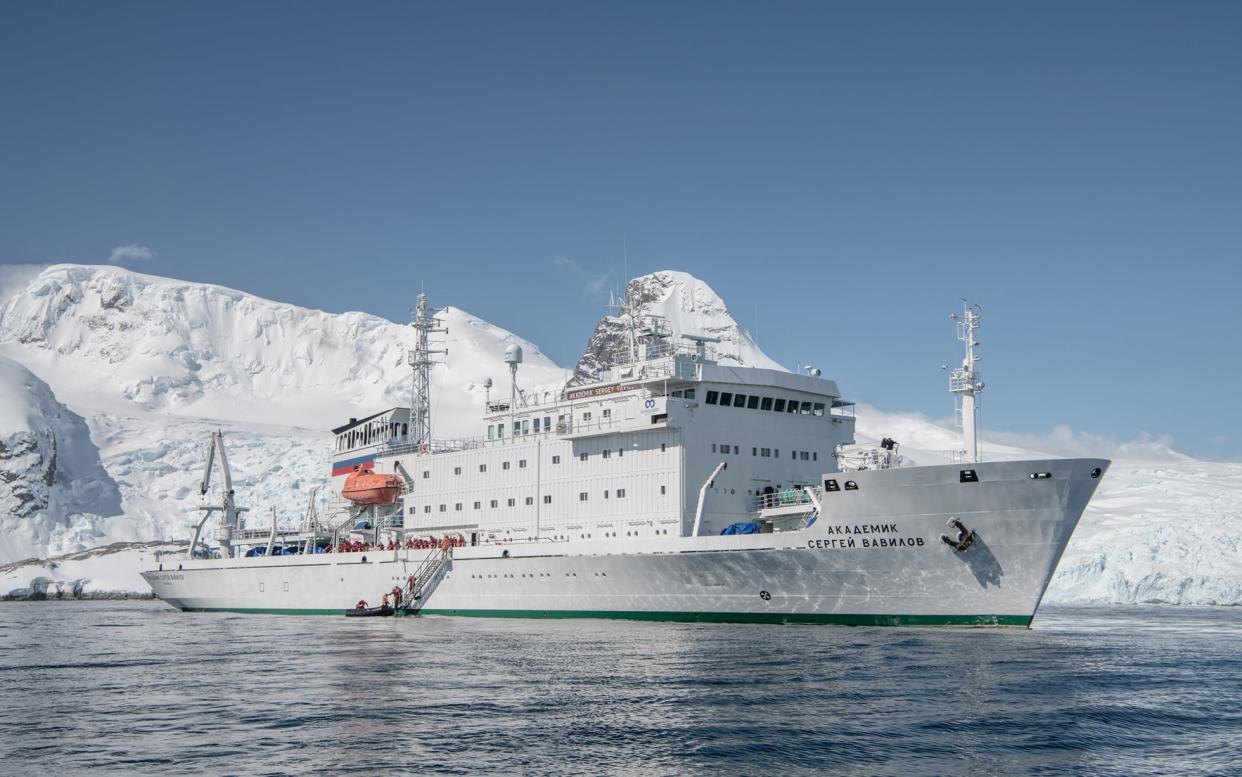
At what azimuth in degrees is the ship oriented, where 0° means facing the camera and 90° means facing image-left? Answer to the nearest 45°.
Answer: approximately 315°
